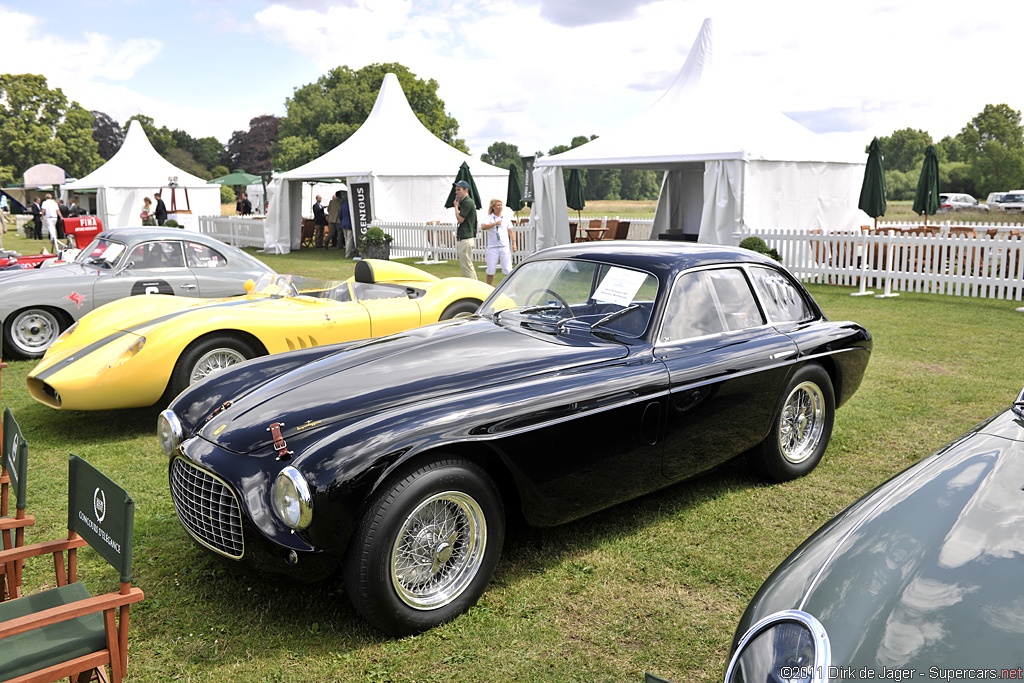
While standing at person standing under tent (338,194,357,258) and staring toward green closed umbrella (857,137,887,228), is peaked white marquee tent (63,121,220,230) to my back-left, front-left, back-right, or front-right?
back-left

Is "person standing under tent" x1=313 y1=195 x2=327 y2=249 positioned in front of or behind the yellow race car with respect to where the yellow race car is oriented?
behind

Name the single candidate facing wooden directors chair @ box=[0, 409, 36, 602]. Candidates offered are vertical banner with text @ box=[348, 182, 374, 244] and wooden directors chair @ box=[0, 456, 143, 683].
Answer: the vertical banner with text

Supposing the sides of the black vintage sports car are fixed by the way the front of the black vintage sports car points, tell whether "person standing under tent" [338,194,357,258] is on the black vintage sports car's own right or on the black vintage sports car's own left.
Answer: on the black vintage sports car's own right

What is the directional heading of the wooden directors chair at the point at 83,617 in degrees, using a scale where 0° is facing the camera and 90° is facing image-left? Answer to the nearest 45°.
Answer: approximately 45°

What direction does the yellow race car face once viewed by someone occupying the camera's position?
facing the viewer and to the left of the viewer

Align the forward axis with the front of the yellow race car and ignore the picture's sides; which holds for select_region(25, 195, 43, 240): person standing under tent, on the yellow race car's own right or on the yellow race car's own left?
on the yellow race car's own right

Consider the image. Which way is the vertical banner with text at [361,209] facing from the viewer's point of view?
toward the camera

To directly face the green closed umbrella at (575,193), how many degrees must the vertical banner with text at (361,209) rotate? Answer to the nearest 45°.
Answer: approximately 90° to its left

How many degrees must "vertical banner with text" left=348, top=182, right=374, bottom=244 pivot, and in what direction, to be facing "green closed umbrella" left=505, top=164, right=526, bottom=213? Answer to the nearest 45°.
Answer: approximately 90° to its left

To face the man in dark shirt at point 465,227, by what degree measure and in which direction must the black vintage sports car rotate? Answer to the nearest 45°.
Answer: approximately 135° to its right

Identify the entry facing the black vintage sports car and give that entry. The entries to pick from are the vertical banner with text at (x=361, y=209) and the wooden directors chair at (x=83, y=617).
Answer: the vertical banner with text

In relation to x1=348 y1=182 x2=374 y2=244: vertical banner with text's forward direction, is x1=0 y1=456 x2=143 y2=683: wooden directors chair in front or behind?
in front
